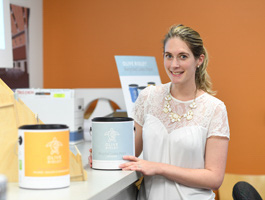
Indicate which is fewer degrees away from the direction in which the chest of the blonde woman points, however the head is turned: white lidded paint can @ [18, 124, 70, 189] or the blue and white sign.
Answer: the white lidded paint can

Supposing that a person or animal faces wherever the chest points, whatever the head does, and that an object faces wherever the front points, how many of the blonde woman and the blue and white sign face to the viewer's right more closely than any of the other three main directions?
0

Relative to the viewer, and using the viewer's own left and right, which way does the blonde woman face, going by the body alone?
facing the viewer and to the left of the viewer

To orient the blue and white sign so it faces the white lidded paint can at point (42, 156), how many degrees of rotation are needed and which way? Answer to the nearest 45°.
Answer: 0° — it already faces it

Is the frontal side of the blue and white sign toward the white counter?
yes

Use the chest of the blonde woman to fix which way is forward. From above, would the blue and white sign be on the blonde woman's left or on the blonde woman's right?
on the blonde woman's right

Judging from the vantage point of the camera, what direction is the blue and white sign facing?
facing the viewer
